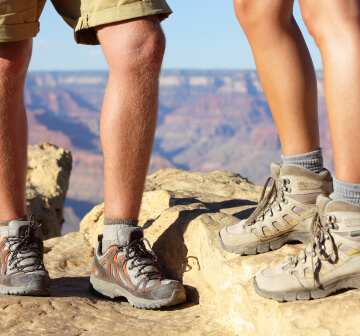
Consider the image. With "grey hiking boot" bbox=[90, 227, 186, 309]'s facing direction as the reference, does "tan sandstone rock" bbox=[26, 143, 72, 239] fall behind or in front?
behind

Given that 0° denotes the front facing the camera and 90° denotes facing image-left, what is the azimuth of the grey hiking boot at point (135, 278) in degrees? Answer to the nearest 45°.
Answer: approximately 315°
